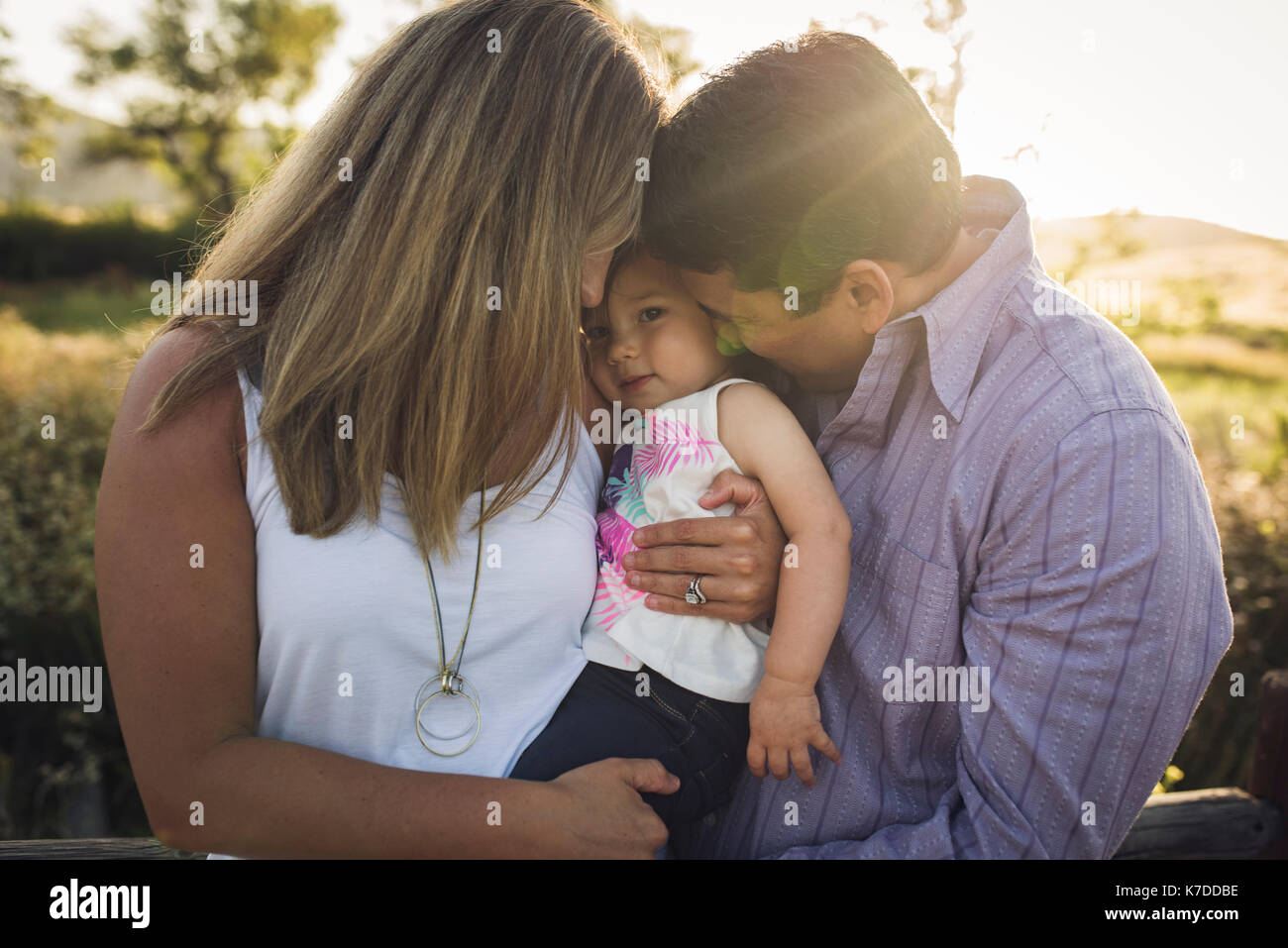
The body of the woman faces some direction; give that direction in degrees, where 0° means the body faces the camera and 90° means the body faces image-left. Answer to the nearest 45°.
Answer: approximately 315°

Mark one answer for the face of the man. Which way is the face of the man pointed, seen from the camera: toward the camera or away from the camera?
toward the camera

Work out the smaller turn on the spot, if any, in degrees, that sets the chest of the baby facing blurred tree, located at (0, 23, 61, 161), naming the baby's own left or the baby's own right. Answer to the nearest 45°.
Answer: approximately 90° to the baby's own right

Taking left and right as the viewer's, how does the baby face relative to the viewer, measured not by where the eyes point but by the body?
facing the viewer and to the left of the viewer

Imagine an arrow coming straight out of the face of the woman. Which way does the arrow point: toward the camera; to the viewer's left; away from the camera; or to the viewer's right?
to the viewer's right

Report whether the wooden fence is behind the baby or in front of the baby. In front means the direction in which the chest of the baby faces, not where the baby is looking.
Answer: behind
